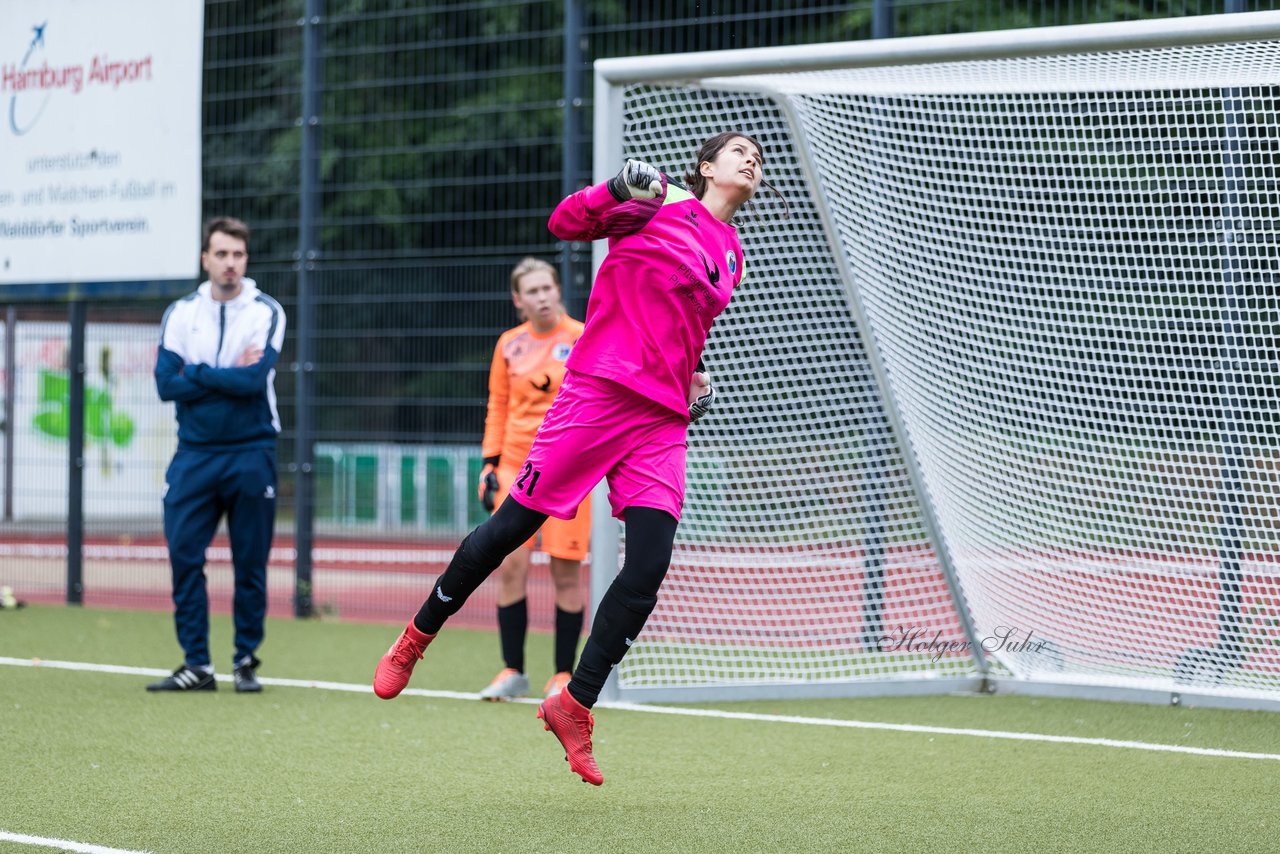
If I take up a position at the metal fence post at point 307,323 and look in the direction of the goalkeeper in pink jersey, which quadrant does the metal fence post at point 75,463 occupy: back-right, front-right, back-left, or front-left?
back-right

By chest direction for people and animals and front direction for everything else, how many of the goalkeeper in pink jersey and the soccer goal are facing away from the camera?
0

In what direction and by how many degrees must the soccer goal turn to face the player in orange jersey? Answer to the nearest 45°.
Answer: approximately 45° to its right

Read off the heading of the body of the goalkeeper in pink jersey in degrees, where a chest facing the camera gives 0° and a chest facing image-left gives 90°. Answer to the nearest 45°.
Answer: approximately 315°

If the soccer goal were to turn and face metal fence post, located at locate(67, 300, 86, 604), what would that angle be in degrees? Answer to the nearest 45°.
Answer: approximately 90° to its right

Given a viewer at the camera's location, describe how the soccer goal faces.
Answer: facing the viewer and to the left of the viewer

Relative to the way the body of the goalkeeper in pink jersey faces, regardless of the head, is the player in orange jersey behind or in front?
behind

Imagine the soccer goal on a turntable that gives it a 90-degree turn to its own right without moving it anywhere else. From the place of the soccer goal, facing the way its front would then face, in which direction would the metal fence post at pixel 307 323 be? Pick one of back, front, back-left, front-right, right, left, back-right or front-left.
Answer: front
